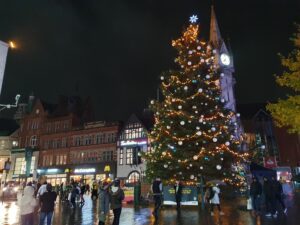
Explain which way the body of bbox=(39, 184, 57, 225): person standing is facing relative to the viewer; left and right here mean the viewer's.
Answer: facing away from the viewer

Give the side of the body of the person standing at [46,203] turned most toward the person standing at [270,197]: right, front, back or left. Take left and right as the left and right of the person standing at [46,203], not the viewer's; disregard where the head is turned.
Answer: right

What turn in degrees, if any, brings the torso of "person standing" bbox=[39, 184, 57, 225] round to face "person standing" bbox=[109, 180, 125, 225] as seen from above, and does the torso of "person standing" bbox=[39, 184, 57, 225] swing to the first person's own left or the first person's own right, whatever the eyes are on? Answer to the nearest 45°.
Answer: approximately 90° to the first person's own right

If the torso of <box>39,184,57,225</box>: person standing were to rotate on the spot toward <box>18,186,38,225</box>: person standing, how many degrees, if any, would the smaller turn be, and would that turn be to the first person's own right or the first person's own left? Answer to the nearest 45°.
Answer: approximately 135° to the first person's own left
